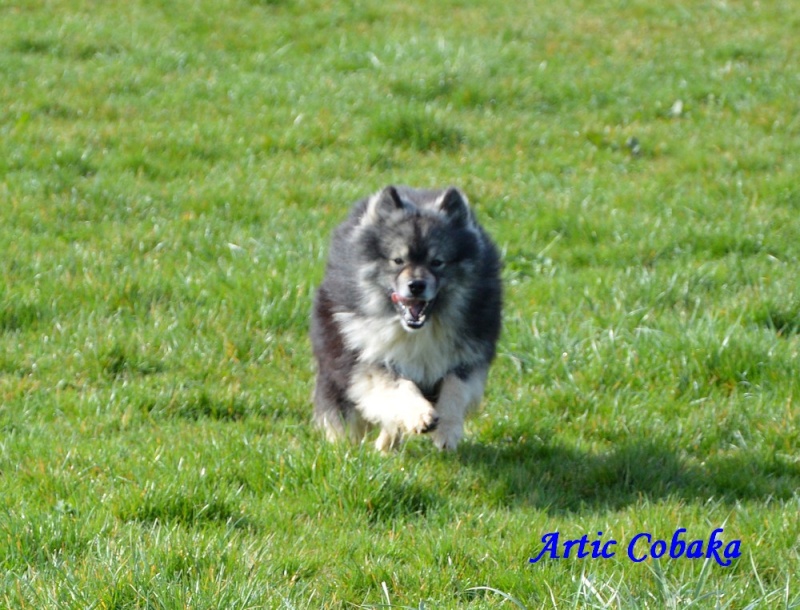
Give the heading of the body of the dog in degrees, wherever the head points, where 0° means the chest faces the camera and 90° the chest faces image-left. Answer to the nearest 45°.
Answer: approximately 0°
